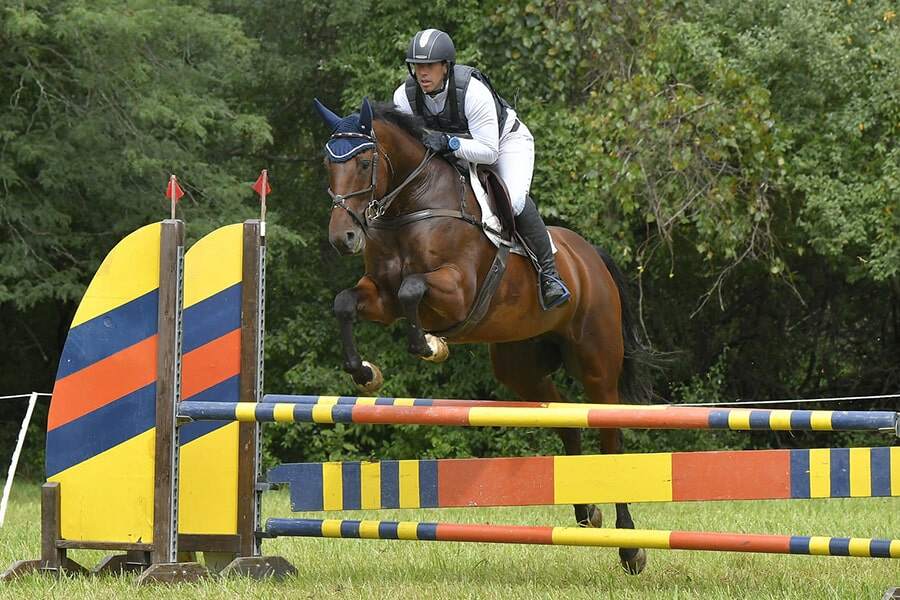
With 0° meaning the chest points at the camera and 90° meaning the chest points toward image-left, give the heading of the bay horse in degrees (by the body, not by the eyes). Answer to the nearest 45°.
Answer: approximately 45°

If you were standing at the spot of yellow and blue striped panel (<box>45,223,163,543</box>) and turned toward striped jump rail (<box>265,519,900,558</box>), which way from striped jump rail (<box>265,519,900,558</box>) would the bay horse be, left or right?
left

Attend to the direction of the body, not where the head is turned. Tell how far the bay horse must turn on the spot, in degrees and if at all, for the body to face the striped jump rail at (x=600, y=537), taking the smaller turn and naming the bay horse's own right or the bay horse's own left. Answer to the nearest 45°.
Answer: approximately 90° to the bay horse's own left
